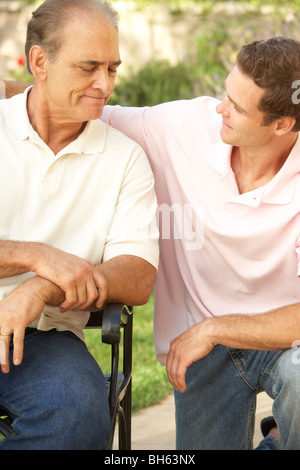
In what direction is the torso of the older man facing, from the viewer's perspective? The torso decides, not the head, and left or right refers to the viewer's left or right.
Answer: facing the viewer

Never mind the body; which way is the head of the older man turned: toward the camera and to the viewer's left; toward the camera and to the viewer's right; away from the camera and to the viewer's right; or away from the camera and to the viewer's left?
toward the camera and to the viewer's right
